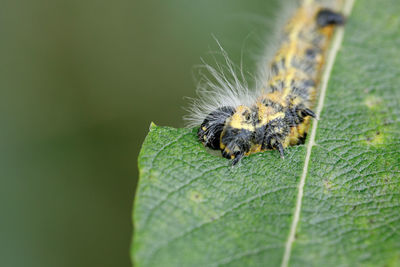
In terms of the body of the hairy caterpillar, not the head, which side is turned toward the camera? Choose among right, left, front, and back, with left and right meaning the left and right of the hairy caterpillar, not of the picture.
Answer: left
